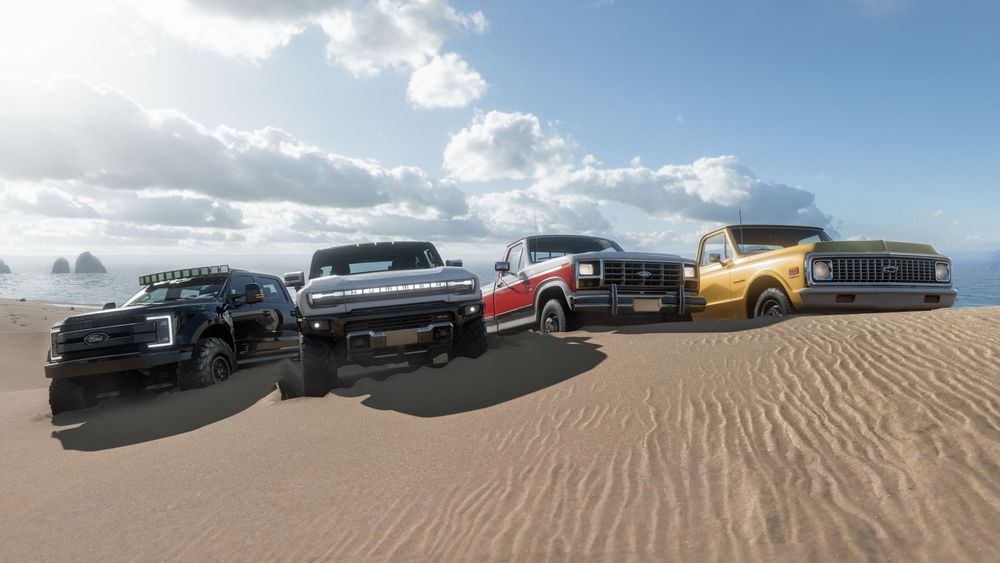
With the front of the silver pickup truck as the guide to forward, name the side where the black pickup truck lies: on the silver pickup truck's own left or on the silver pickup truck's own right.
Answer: on the silver pickup truck's own right

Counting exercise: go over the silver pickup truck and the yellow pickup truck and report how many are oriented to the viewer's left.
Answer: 0

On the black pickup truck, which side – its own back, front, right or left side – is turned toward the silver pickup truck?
left

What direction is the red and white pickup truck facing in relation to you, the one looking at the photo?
facing the viewer and to the right of the viewer

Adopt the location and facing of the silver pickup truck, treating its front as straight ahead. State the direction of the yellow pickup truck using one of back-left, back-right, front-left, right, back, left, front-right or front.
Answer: left

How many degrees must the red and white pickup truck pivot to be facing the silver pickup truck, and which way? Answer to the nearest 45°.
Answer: approximately 90° to its right

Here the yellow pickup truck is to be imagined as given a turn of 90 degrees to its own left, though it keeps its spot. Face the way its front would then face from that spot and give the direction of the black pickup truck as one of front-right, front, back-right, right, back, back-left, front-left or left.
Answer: back

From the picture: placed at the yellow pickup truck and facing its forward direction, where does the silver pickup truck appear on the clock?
The silver pickup truck is roughly at 3 o'clock from the yellow pickup truck.

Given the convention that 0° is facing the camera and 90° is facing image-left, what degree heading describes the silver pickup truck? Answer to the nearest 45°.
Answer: approximately 0°

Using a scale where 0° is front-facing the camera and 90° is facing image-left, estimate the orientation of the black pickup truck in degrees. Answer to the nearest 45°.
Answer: approximately 45°

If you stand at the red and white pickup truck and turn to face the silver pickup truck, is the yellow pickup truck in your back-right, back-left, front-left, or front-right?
back-left
